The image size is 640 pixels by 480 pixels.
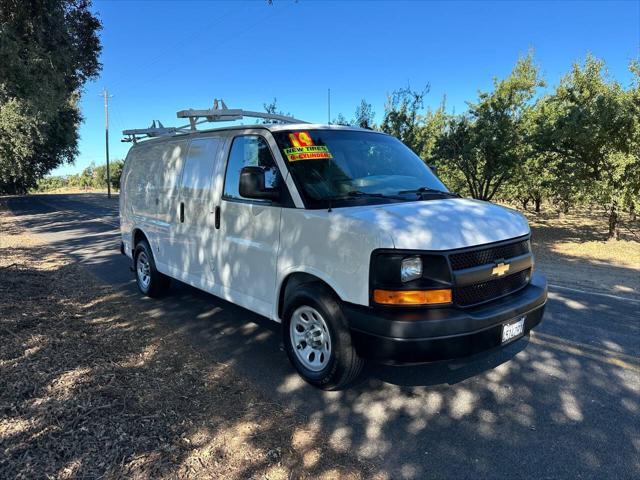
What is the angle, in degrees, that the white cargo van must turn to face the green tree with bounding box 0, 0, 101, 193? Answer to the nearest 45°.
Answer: approximately 180°

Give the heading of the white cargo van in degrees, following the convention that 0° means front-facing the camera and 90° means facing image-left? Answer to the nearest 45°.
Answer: approximately 315°

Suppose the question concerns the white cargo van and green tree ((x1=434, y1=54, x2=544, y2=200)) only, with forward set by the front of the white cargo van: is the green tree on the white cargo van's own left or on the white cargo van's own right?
on the white cargo van's own left

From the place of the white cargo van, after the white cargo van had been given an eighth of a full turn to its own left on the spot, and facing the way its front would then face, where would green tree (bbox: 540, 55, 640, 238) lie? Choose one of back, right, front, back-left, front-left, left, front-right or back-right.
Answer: front-left

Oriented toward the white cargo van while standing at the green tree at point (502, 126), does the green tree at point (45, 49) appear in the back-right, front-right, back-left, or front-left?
front-right
